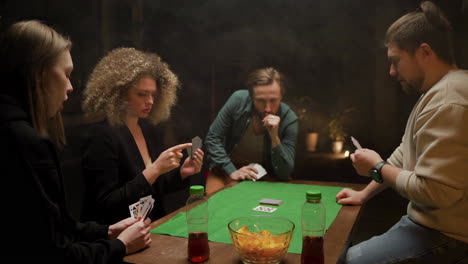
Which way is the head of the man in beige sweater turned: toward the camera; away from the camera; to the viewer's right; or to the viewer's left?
to the viewer's left

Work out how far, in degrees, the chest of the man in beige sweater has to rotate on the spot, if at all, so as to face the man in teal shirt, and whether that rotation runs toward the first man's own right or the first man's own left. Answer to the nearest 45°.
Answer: approximately 45° to the first man's own right

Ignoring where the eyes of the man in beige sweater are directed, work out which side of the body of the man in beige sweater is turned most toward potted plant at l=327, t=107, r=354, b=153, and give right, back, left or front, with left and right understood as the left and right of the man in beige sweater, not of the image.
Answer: right

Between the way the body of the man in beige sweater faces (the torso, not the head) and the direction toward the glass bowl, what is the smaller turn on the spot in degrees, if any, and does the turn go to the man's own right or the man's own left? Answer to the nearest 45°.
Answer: approximately 45° to the man's own left

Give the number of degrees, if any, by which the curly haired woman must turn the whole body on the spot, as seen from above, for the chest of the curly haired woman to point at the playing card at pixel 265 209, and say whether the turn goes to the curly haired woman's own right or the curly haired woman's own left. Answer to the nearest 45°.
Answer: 0° — they already face it

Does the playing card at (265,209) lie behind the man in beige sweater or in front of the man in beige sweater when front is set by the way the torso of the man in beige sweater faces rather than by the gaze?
in front

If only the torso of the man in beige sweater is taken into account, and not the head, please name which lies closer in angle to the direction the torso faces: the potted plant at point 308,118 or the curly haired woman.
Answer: the curly haired woman

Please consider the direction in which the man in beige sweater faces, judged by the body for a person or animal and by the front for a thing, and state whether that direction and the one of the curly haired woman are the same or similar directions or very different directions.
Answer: very different directions

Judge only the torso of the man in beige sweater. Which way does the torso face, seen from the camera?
to the viewer's left

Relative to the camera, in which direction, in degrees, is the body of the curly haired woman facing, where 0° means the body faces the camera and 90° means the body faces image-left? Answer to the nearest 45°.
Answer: approximately 315°

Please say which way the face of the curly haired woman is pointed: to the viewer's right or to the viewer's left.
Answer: to the viewer's right

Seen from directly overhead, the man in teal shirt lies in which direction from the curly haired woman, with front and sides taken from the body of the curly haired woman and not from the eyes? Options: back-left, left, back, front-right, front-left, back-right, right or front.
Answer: left

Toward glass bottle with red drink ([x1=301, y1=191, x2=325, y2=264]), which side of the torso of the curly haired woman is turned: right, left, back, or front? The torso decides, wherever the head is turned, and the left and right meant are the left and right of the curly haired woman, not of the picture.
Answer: front
